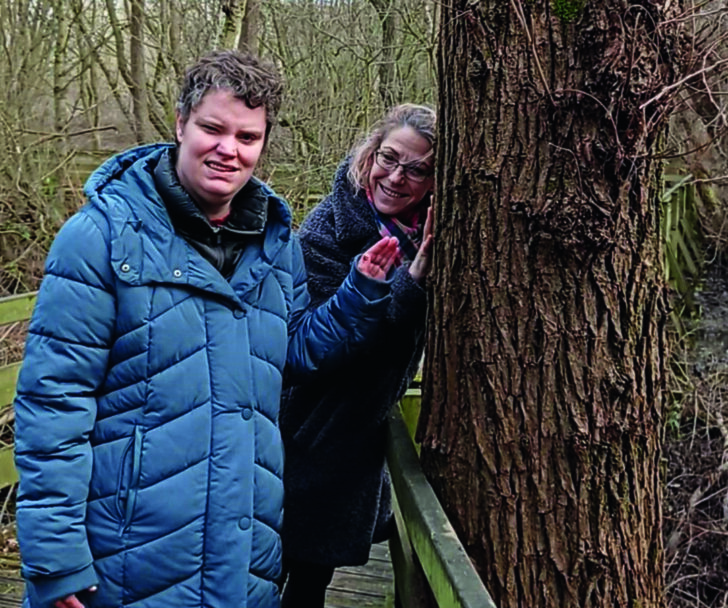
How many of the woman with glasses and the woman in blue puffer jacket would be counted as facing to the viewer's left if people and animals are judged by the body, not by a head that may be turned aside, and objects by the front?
0

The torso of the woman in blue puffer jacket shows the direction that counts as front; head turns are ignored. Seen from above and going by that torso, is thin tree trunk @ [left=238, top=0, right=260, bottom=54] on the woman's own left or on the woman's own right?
on the woman's own left

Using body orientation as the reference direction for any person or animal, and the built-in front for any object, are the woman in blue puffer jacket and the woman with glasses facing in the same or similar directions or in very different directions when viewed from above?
same or similar directions

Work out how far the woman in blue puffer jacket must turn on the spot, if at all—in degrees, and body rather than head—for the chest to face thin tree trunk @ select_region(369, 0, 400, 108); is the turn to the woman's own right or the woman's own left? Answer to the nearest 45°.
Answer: approximately 135° to the woman's own left

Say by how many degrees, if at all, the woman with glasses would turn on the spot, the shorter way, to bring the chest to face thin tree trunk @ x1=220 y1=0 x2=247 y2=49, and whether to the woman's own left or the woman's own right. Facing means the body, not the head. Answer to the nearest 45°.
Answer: approximately 135° to the woman's own left

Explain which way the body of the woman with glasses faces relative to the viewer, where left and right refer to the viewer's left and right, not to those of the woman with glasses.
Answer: facing the viewer and to the right of the viewer

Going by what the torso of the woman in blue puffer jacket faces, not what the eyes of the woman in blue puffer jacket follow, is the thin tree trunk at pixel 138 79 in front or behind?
behind

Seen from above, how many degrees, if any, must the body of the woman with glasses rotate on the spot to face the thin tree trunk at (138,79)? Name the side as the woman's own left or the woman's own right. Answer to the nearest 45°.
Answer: approximately 135° to the woman's own left

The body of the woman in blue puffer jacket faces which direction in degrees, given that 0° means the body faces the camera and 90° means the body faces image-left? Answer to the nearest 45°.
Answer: approximately 315°

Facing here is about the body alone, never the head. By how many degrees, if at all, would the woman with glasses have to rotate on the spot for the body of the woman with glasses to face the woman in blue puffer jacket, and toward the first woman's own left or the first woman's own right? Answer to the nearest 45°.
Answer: approximately 90° to the first woman's own right

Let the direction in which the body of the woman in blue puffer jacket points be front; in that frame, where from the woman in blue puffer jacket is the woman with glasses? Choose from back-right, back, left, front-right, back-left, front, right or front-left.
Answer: left

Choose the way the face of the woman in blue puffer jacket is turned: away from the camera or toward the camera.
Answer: toward the camera

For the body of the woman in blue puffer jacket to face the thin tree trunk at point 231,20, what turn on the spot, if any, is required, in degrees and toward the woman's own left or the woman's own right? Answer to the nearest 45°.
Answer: approximately 135° to the woman's own left

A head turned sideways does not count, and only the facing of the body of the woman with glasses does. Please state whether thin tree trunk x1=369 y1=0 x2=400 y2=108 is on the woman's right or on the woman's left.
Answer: on the woman's left

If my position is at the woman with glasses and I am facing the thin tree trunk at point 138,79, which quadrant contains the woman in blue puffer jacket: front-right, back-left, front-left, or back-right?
back-left
